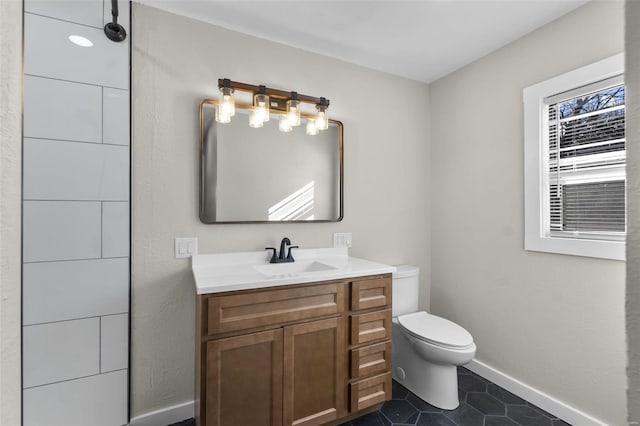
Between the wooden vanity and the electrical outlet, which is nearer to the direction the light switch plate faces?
the wooden vanity

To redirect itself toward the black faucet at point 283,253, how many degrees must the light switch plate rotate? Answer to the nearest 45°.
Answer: approximately 90° to its left

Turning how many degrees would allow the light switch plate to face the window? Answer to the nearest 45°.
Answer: approximately 45° to its left

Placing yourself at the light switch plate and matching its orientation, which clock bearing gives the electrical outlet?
The electrical outlet is roughly at 9 o'clock from the light switch plate.

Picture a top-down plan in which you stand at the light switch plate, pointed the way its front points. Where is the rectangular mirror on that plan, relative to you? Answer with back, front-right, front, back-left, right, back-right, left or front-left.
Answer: left

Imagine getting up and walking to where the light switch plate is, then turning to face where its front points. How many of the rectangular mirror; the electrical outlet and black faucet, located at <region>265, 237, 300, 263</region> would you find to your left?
3

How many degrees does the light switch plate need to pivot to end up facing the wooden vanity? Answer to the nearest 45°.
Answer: approximately 45° to its left

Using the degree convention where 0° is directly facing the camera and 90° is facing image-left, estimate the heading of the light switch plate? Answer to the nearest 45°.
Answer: approximately 0°
